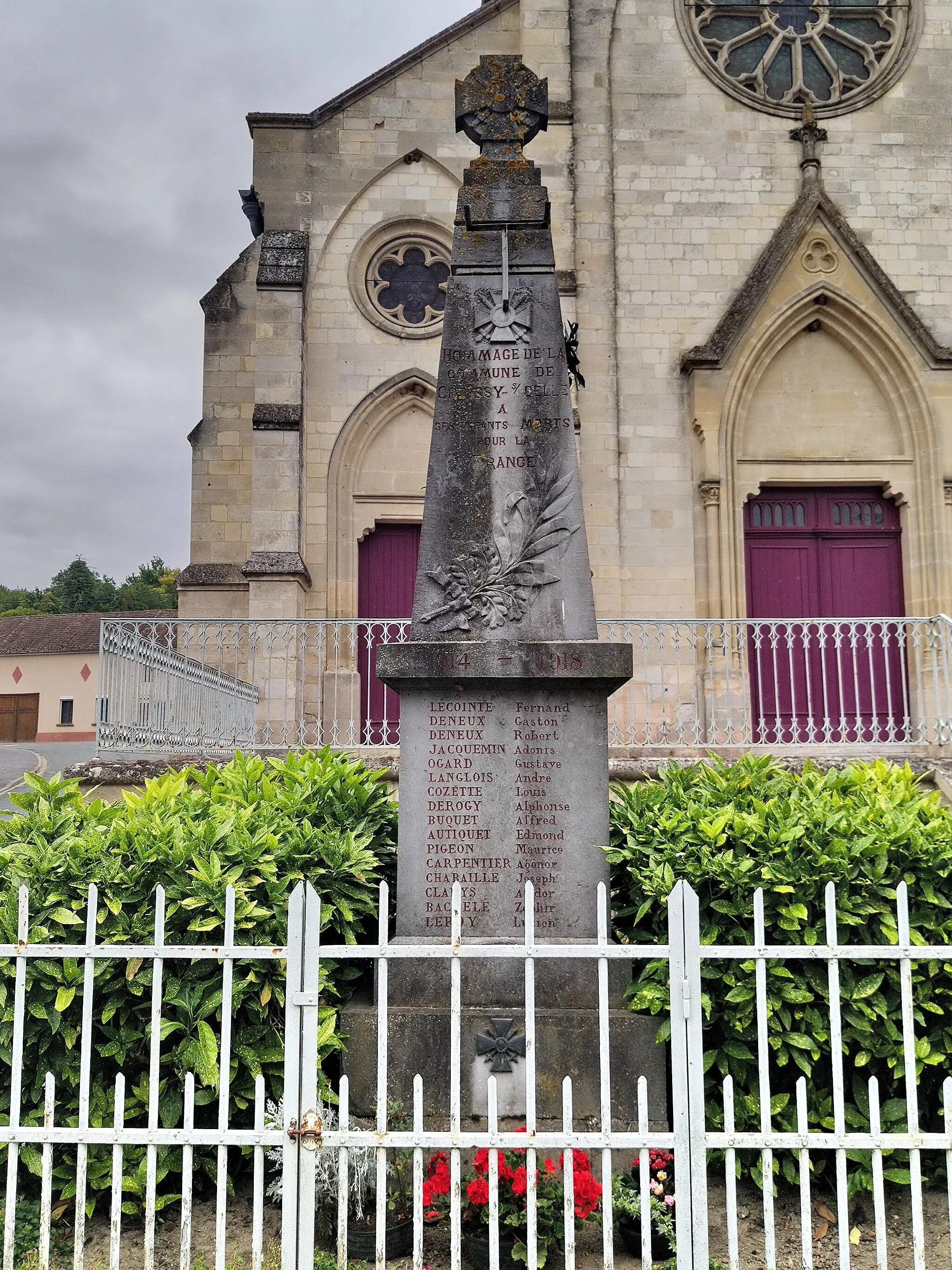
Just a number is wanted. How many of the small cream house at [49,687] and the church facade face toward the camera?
2

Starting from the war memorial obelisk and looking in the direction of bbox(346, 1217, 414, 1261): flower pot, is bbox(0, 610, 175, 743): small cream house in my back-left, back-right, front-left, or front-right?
back-right

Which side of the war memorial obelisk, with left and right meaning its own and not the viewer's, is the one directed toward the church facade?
back

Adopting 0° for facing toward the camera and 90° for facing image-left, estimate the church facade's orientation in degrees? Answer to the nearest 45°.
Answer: approximately 0°

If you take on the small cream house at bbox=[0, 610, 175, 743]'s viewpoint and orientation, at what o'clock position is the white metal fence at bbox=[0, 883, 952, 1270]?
The white metal fence is roughly at 12 o'clock from the small cream house.
